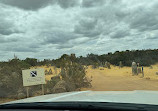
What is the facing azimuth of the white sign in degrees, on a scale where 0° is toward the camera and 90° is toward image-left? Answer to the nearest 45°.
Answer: approximately 0°
